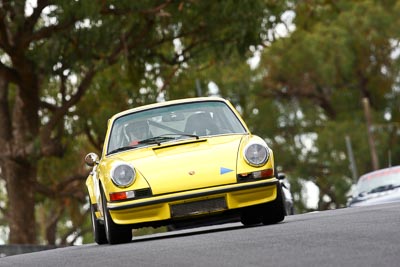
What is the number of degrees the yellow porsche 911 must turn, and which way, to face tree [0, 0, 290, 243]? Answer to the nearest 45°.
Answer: approximately 180°

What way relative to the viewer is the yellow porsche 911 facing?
toward the camera
